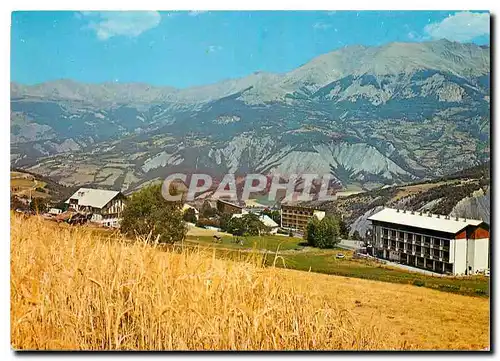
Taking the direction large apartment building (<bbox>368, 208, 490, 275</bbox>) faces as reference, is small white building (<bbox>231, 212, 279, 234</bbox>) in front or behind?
in front

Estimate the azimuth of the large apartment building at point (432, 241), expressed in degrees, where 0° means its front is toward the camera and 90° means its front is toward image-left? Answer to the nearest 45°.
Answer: approximately 45°

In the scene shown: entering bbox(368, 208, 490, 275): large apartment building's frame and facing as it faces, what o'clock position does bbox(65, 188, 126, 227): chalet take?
The chalet is roughly at 1 o'clock from the large apartment building.

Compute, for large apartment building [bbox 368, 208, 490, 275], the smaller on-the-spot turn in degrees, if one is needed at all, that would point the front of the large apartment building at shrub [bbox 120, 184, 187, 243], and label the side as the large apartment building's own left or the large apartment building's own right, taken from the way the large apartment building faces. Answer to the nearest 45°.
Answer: approximately 45° to the large apartment building's own right

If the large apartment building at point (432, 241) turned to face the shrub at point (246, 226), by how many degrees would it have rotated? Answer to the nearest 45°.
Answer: approximately 45° to its right

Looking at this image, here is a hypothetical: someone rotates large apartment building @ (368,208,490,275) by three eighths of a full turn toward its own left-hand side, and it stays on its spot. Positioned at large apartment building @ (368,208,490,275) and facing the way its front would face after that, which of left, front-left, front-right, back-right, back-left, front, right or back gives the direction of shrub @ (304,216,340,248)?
back

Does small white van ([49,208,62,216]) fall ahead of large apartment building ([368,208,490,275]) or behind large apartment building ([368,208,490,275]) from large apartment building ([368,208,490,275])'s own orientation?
ahead
